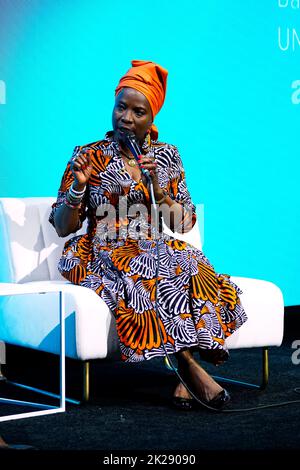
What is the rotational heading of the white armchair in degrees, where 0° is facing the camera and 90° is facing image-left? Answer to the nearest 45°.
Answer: approximately 315°
